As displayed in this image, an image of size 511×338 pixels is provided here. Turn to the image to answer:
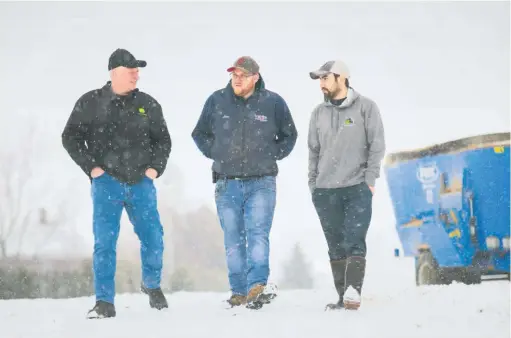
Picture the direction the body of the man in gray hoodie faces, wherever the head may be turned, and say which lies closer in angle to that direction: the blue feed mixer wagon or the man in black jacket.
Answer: the man in black jacket

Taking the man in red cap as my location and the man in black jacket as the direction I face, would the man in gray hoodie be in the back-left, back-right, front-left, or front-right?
back-left

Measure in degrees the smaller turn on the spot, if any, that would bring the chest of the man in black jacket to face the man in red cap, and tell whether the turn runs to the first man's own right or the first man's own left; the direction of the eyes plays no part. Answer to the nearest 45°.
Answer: approximately 90° to the first man's own left

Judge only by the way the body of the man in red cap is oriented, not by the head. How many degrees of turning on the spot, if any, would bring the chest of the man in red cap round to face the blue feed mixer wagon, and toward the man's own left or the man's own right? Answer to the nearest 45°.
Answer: approximately 135° to the man's own left

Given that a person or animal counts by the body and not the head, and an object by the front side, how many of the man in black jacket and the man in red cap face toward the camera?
2

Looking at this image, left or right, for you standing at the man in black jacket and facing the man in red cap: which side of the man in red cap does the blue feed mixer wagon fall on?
left

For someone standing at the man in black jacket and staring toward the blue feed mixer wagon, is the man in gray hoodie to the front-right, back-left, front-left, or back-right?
front-right

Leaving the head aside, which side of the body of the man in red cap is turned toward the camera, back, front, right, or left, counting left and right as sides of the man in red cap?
front
